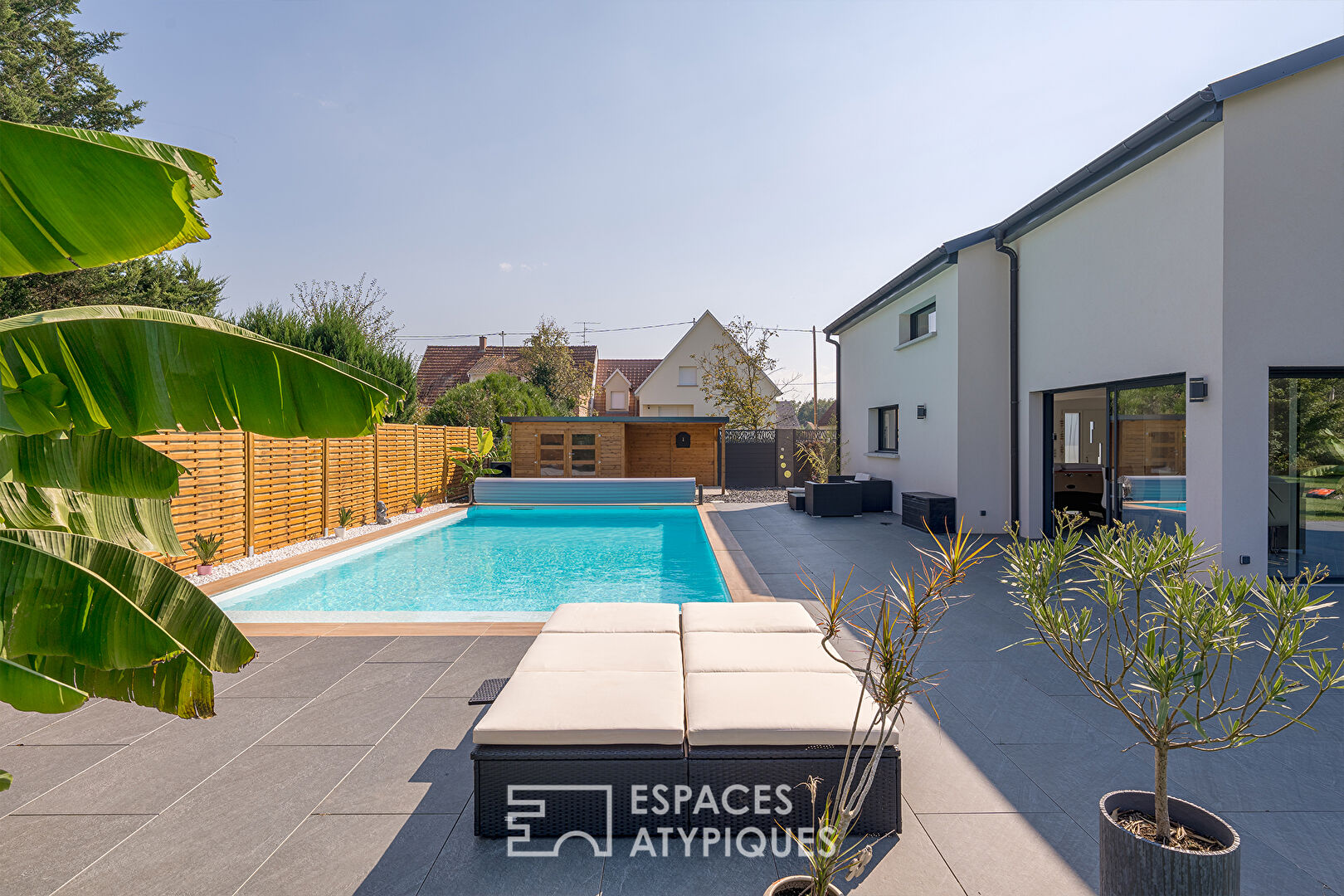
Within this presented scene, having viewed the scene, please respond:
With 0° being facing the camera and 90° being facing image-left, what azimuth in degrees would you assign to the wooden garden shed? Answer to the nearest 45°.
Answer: approximately 0°

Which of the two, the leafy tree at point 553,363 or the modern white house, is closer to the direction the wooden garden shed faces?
the modern white house

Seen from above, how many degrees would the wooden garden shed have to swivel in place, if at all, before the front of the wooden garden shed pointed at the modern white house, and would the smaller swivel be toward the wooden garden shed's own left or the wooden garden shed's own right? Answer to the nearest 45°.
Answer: approximately 45° to the wooden garden shed's own left

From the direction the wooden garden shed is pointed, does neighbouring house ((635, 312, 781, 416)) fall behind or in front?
behind

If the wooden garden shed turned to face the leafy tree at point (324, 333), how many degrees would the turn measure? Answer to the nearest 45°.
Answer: approximately 90° to its right

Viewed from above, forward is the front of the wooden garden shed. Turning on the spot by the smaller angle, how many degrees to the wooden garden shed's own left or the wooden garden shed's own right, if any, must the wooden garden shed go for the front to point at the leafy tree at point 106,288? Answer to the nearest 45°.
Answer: approximately 90° to the wooden garden shed's own right

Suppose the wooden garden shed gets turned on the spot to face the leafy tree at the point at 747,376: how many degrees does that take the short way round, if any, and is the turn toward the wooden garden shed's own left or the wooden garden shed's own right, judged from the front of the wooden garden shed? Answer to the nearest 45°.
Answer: approximately 135° to the wooden garden shed's own left

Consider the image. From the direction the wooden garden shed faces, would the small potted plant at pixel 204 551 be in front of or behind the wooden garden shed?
in front

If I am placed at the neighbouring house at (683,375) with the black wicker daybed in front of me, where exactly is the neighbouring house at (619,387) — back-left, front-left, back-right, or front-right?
back-right

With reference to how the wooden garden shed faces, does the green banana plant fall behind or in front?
in front

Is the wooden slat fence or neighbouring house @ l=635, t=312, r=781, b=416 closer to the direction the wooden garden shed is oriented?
the wooden slat fence

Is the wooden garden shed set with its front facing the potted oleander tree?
yes

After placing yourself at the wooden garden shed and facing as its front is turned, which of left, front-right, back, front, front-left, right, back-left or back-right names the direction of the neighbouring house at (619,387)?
back

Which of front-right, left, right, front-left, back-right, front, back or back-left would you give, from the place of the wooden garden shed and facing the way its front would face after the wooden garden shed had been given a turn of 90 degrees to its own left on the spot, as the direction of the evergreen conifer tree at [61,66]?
back

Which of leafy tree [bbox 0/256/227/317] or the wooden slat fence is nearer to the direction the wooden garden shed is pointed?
the wooden slat fence

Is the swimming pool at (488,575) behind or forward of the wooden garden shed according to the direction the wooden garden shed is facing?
forward
